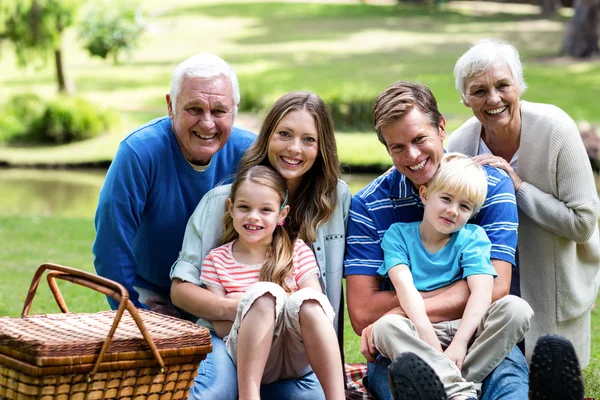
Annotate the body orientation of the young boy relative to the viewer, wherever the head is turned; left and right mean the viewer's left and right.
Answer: facing the viewer

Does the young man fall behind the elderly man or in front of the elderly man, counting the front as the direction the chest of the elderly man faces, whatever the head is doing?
in front

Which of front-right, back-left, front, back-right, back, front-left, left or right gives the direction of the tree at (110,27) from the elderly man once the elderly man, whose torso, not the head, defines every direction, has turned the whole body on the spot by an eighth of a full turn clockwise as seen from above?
back

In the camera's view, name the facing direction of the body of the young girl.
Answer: toward the camera

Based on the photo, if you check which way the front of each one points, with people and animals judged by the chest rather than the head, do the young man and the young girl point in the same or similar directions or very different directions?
same or similar directions

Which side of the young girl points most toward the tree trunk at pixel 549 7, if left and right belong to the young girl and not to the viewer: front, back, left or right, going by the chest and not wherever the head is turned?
back

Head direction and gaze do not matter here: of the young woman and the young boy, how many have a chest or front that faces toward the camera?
2

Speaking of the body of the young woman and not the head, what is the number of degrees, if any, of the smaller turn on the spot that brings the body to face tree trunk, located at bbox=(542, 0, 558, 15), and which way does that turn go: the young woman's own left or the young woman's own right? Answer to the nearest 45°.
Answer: approximately 180°

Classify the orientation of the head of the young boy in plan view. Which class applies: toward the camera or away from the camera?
toward the camera

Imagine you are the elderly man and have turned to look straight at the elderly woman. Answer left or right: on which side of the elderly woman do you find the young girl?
right

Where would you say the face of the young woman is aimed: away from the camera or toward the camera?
toward the camera

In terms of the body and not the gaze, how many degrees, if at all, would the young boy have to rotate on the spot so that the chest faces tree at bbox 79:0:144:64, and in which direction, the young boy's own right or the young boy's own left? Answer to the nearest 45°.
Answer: approximately 135° to the young boy's own right

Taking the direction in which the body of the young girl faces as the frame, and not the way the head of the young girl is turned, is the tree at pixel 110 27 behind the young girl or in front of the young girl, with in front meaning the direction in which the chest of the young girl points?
behind

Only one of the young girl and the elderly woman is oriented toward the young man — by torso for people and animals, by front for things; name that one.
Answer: the elderly woman

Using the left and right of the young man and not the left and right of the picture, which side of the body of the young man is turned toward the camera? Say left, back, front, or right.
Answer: front

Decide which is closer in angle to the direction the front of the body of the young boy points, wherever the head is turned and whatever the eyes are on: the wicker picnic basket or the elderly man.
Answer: the wicker picnic basket

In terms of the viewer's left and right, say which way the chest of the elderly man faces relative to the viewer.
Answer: facing the viewer and to the right of the viewer

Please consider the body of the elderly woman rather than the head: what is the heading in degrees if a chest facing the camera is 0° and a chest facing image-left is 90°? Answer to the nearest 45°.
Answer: approximately 45°
